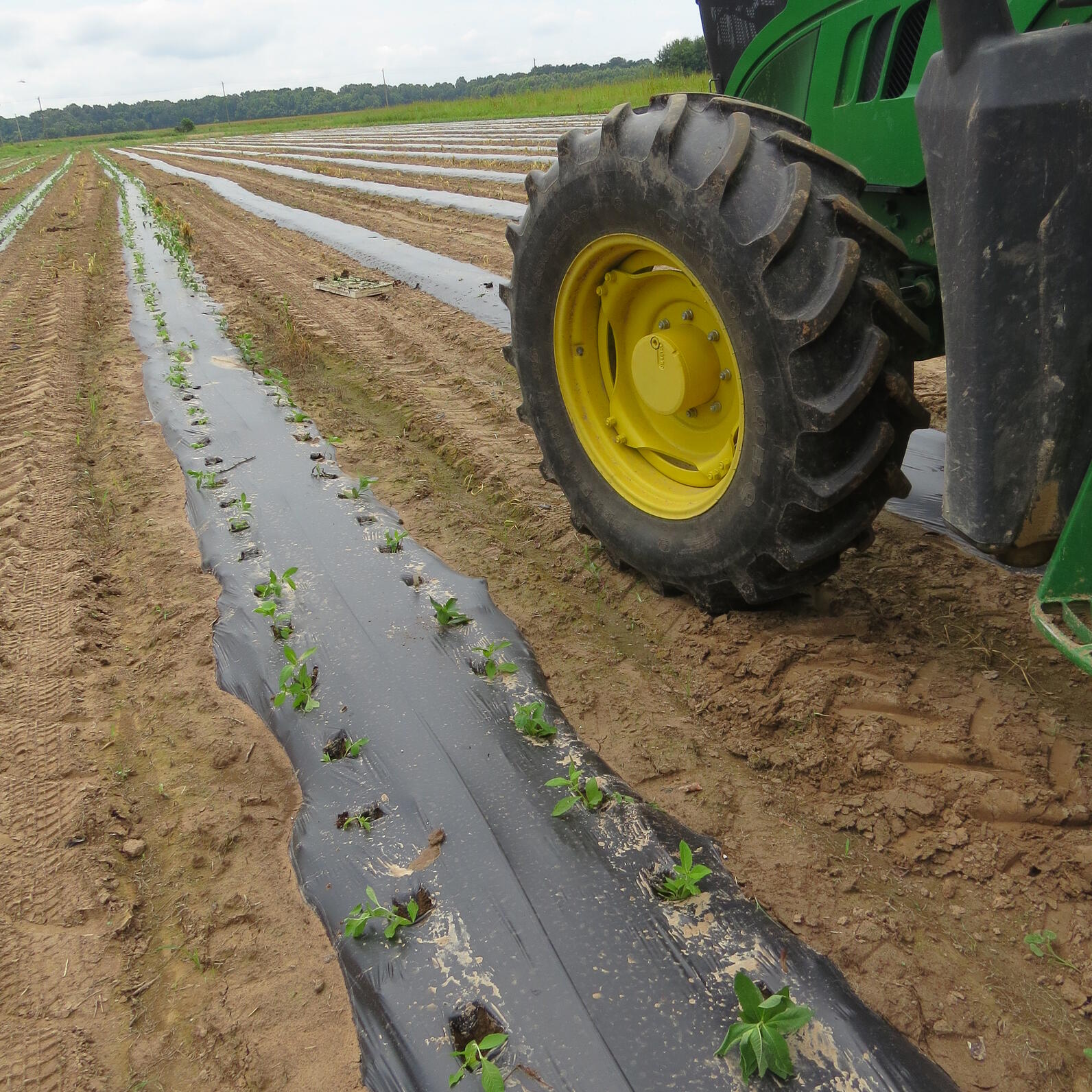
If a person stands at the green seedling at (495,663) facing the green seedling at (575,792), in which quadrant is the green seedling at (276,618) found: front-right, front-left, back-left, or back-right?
back-right

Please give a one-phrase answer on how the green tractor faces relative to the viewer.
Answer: facing away from the viewer and to the left of the viewer

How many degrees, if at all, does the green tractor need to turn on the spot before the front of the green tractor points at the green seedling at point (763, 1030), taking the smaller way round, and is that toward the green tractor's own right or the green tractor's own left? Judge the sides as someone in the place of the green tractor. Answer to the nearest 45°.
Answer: approximately 135° to the green tractor's own left

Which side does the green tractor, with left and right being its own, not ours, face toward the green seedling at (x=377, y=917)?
left

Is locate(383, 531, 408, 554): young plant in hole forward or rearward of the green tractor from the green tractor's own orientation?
forward

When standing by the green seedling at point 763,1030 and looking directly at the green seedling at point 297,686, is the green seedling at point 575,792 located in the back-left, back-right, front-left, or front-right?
front-right

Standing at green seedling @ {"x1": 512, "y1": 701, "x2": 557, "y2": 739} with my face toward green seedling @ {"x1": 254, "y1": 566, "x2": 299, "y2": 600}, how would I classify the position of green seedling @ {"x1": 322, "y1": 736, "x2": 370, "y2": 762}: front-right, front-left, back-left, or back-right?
front-left

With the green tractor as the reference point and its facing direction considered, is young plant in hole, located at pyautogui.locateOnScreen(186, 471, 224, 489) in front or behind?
in front

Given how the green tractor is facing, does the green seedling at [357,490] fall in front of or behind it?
in front

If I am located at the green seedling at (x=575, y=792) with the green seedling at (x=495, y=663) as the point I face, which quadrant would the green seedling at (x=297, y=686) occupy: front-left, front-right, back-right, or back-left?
front-left
